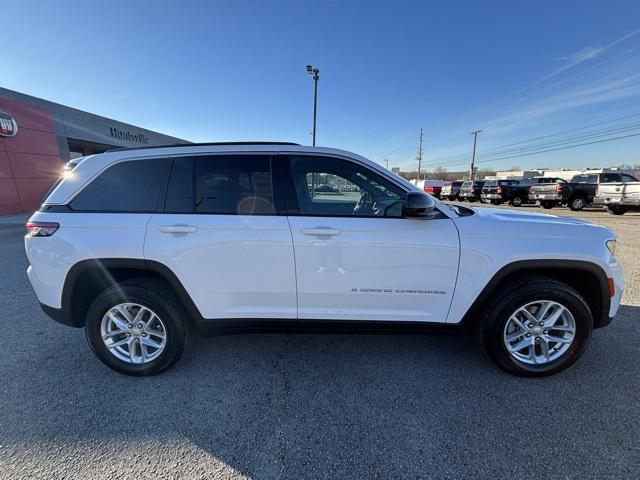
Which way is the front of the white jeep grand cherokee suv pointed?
to the viewer's right

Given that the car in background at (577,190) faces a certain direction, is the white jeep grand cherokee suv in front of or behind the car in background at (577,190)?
behind

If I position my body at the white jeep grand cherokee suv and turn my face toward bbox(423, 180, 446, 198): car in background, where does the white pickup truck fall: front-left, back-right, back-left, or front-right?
front-right

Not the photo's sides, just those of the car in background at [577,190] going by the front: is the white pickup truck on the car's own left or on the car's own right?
on the car's own right

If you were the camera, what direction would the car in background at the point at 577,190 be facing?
facing away from the viewer and to the right of the viewer

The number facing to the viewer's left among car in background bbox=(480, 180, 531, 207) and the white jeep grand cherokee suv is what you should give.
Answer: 0

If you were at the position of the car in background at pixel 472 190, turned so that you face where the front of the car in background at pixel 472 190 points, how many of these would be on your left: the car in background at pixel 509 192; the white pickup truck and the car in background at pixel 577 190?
0

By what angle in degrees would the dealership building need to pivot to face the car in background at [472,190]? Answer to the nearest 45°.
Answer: approximately 45° to its left

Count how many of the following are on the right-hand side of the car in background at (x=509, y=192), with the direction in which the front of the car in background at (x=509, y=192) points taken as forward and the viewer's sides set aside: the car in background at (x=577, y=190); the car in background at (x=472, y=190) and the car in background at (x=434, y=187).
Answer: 1

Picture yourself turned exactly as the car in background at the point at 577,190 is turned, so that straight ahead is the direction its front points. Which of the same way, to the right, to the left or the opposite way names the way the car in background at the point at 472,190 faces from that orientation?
the same way

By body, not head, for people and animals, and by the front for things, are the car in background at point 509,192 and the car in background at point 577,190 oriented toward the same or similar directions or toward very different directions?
same or similar directions

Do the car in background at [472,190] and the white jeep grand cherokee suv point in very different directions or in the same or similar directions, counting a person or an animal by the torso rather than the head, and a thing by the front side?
same or similar directions

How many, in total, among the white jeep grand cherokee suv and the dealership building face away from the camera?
0

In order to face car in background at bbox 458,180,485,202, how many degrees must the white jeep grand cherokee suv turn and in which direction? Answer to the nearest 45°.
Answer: approximately 45° to its left
